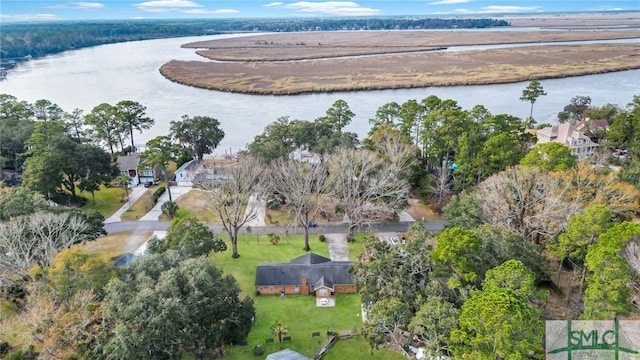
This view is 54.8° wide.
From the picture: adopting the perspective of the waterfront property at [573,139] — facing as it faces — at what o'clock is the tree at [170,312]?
The tree is roughly at 2 o'clock from the waterfront property.

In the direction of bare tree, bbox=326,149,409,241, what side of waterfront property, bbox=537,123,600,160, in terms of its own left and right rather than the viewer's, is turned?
right

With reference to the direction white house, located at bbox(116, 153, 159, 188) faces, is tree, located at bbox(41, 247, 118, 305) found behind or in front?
in front

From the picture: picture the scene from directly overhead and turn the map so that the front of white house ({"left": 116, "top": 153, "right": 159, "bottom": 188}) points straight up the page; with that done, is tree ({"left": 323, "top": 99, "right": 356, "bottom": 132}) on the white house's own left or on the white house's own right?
on the white house's own left

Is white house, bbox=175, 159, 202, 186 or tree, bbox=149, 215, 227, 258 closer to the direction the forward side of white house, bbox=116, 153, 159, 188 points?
the tree

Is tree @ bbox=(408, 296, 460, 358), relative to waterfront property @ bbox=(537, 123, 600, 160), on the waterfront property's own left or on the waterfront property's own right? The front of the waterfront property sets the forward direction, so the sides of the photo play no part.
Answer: on the waterfront property's own right

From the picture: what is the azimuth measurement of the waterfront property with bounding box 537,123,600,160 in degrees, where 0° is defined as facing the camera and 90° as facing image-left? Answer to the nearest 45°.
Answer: approximately 315°

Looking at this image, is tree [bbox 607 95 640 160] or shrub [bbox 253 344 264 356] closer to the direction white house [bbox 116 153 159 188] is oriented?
the shrub

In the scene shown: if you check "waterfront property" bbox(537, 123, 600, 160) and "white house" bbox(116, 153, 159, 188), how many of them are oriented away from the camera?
0

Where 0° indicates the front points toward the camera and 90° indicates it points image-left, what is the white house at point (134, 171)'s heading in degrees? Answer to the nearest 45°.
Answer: approximately 0°

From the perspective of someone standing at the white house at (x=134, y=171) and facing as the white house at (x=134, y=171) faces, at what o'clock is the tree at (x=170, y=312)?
The tree is roughly at 12 o'clock from the white house.

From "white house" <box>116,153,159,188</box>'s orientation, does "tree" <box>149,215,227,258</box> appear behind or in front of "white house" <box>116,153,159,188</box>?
in front
